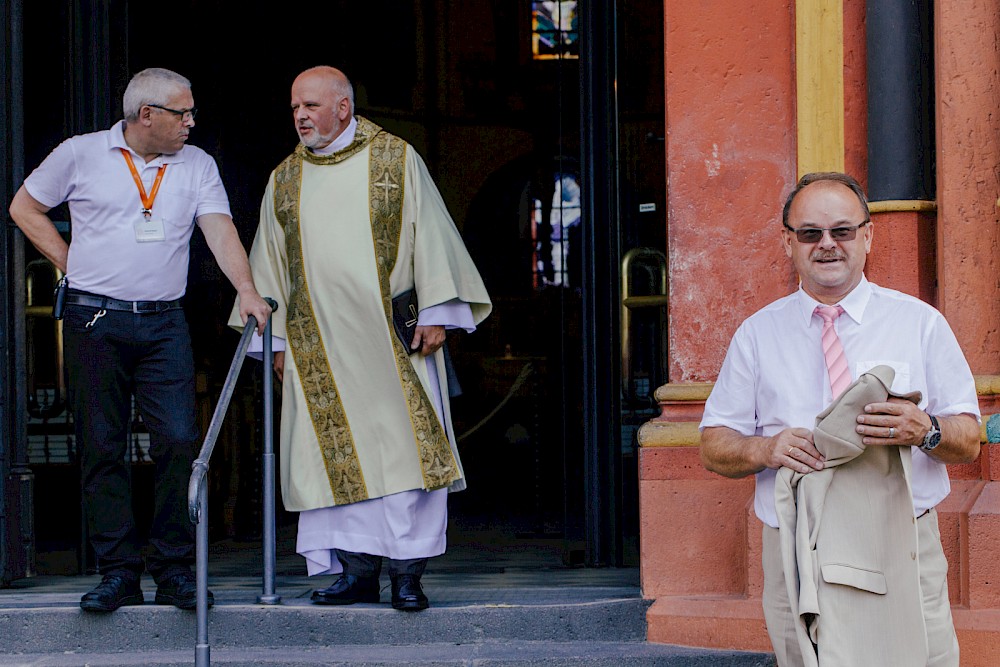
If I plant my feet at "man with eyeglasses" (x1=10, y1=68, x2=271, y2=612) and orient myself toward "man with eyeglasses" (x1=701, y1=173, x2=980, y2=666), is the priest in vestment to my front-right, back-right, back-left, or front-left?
front-left

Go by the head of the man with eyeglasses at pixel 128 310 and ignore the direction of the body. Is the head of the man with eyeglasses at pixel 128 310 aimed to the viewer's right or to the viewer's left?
to the viewer's right

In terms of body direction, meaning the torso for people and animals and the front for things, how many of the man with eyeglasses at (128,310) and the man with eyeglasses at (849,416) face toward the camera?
2

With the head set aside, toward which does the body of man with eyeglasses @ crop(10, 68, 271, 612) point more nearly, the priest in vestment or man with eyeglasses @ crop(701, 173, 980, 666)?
the man with eyeglasses

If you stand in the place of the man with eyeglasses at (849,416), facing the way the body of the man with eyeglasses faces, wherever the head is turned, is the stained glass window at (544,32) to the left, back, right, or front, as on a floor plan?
back

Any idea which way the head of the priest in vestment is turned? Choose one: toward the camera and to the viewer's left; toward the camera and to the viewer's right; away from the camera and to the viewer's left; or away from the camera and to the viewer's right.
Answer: toward the camera and to the viewer's left

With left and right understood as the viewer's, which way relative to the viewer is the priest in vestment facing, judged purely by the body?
facing the viewer and to the left of the viewer

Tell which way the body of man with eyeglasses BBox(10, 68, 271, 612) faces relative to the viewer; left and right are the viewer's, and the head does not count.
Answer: facing the viewer

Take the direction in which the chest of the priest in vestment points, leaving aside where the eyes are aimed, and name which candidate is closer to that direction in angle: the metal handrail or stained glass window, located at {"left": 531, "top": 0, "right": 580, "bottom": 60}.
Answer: the metal handrail

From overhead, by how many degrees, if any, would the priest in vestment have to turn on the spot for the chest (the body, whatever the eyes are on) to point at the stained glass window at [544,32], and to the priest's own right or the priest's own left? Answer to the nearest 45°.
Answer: approximately 135° to the priest's own right

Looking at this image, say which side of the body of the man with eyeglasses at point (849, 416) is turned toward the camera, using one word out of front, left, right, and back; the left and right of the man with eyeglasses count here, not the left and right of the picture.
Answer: front
